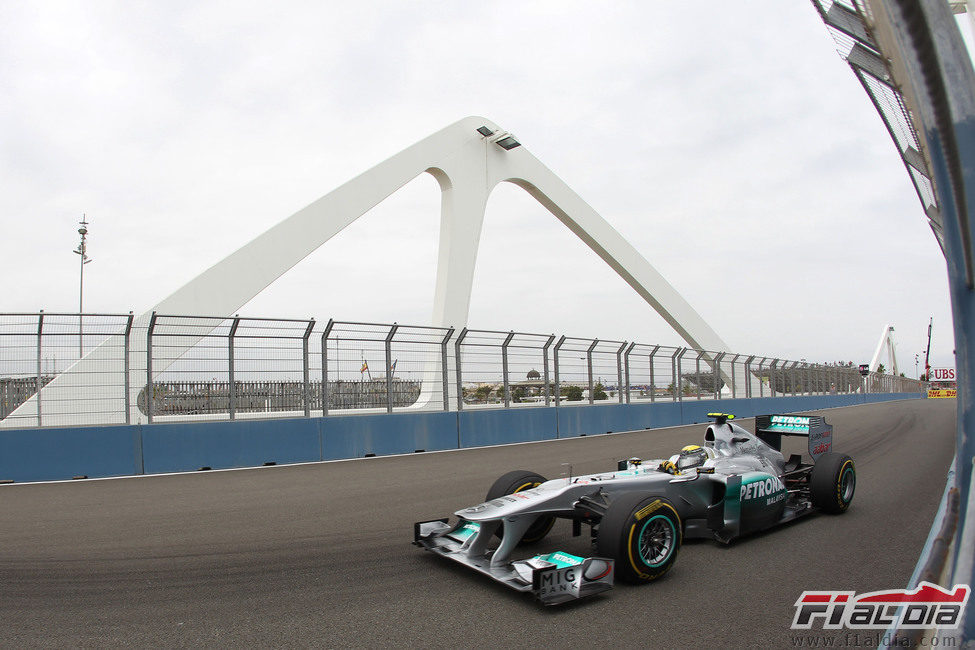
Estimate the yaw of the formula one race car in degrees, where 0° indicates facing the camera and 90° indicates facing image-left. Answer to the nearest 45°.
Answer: approximately 45°

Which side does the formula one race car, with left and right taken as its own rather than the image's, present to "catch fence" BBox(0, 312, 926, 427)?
right

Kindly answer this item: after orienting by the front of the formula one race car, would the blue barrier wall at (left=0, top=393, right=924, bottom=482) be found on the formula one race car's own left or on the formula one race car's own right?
on the formula one race car's own right

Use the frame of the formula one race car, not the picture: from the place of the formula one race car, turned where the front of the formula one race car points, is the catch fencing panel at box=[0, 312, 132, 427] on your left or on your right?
on your right
